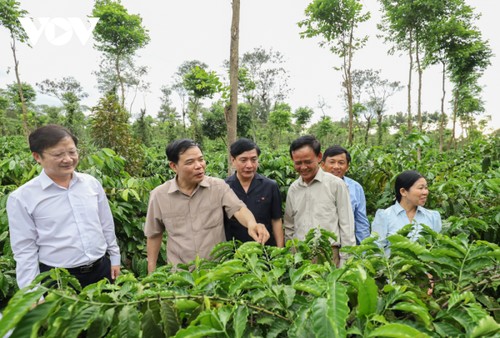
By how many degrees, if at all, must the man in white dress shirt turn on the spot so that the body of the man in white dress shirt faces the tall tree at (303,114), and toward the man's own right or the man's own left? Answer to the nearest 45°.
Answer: approximately 90° to the man's own left

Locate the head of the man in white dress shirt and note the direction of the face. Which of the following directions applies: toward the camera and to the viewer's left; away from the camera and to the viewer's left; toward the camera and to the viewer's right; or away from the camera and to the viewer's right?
toward the camera and to the viewer's right

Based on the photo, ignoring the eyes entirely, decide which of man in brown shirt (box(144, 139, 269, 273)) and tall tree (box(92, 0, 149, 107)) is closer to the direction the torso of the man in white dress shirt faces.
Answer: the man in brown shirt

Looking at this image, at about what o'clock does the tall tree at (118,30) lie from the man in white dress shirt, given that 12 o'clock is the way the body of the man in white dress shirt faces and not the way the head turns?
The tall tree is roughly at 8 o'clock from the man in white dress shirt.

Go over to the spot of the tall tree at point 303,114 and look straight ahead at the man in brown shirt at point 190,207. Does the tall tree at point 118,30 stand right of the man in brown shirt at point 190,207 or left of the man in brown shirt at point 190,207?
right

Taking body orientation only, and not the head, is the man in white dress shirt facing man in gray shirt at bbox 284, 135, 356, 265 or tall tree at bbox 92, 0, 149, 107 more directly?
the man in gray shirt

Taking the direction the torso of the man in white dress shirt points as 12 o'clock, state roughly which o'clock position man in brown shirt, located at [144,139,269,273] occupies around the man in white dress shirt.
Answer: The man in brown shirt is roughly at 11 o'clock from the man in white dress shirt.

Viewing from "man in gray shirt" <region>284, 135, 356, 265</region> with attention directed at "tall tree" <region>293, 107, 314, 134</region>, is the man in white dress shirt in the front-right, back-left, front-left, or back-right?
back-left

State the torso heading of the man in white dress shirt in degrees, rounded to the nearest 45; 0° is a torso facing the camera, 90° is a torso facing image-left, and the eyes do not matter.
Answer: approximately 315°

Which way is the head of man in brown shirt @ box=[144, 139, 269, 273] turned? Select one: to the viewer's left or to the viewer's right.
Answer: to the viewer's right
